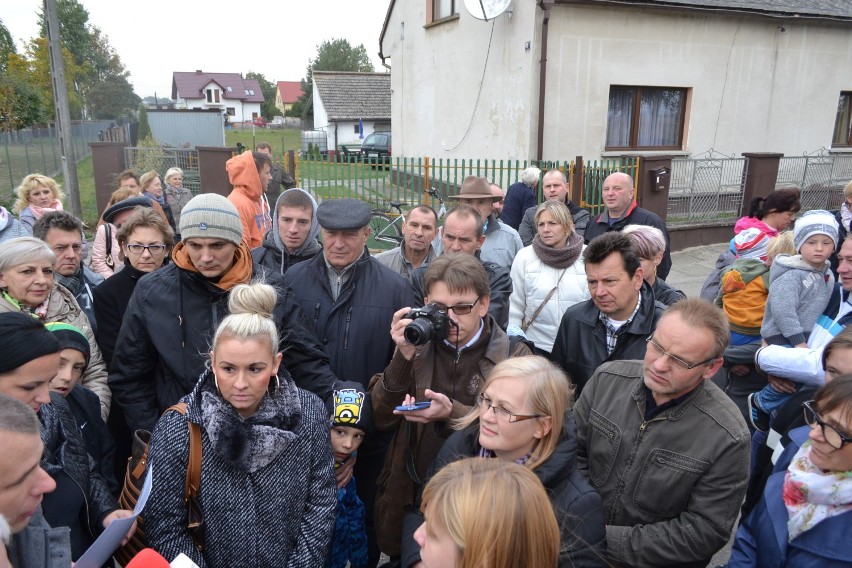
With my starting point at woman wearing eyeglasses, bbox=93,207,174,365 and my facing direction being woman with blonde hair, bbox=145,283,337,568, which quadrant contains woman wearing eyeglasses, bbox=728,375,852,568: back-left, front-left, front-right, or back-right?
front-left

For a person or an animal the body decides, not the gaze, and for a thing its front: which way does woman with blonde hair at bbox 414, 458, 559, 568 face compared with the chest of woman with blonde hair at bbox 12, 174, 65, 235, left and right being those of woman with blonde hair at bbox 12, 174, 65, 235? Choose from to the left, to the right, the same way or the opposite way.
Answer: the opposite way

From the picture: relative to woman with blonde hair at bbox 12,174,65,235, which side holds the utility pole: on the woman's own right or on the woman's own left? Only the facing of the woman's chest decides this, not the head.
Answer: on the woman's own left

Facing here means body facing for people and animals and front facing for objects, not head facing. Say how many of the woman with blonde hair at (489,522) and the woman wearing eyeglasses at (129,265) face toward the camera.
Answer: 1

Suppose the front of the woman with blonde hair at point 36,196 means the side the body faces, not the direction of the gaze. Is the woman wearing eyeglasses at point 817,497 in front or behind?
in front

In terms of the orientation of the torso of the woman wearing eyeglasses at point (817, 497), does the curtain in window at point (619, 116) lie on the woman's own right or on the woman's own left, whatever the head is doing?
on the woman's own right

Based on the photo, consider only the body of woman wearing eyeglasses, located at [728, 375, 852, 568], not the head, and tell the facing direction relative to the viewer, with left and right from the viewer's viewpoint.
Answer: facing the viewer and to the left of the viewer

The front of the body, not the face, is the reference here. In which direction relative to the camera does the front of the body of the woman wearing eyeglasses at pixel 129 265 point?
toward the camera

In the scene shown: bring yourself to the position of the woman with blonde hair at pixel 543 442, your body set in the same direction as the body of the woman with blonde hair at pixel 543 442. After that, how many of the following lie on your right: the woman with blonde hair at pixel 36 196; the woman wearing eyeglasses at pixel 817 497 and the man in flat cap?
2

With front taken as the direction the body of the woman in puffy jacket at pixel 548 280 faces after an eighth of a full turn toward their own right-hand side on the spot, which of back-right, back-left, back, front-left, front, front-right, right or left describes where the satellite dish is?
back-right

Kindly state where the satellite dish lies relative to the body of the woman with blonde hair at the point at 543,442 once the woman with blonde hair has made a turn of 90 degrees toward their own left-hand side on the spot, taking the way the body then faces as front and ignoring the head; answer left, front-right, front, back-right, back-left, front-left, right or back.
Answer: back-left
